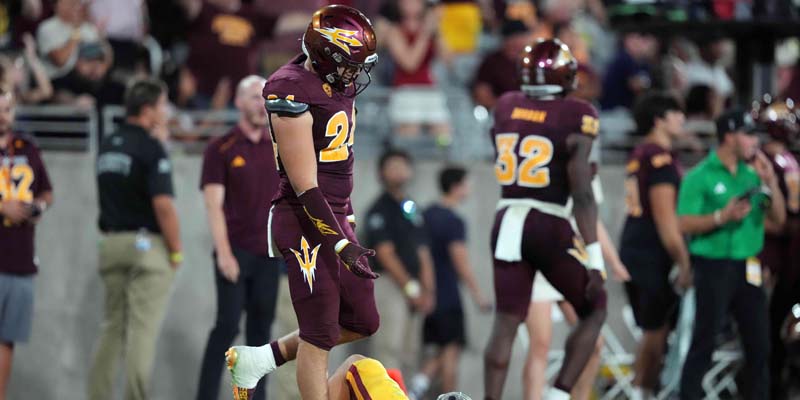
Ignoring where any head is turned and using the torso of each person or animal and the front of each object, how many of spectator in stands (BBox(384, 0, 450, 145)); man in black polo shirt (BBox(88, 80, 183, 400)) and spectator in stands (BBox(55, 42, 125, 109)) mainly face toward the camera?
2

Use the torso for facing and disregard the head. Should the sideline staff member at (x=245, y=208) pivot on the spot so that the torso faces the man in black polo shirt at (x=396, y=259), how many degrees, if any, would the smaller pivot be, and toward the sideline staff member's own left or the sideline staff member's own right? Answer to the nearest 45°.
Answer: approximately 90° to the sideline staff member's own left

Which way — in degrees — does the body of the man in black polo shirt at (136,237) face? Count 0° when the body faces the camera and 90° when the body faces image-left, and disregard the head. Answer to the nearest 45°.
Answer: approximately 225°

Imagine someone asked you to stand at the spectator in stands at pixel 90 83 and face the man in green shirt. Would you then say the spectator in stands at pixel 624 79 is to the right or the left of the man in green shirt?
left

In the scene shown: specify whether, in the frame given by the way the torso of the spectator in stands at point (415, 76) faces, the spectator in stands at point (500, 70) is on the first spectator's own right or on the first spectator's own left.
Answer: on the first spectator's own left

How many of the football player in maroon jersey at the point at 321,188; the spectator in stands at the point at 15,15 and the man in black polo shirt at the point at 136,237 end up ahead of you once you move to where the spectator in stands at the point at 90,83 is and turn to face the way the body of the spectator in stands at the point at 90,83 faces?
2

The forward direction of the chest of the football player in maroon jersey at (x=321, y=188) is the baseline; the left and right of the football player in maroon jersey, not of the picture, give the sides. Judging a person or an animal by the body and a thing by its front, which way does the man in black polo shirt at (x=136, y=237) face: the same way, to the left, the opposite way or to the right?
to the left

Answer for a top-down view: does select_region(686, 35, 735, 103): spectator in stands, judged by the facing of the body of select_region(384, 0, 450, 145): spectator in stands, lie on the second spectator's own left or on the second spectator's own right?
on the second spectator's own left
